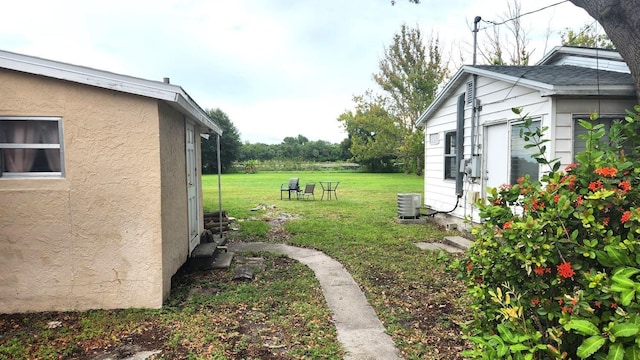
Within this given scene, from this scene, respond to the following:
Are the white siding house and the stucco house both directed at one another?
yes

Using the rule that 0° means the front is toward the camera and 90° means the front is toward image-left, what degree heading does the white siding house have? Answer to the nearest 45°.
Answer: approximately 45°

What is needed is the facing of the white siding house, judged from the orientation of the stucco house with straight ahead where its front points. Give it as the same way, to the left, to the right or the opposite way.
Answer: the opposite way

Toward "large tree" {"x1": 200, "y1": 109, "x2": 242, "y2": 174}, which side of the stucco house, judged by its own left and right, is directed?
left

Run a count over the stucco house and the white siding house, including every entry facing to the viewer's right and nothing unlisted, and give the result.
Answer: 1

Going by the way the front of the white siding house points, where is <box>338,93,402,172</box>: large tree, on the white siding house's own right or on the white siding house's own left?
on the white siding house's own right

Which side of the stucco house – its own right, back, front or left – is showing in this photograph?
right

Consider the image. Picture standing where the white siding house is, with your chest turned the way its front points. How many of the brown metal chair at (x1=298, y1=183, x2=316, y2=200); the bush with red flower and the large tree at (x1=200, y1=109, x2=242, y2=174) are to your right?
2

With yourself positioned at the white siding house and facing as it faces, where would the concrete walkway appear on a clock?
The concrete walkway is roughly at 11 o'clock from the white siding house.

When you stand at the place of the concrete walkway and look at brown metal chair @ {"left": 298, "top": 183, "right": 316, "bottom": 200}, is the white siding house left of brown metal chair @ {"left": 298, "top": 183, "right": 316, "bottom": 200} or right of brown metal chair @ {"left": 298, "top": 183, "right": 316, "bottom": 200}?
right

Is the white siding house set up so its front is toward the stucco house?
yes
